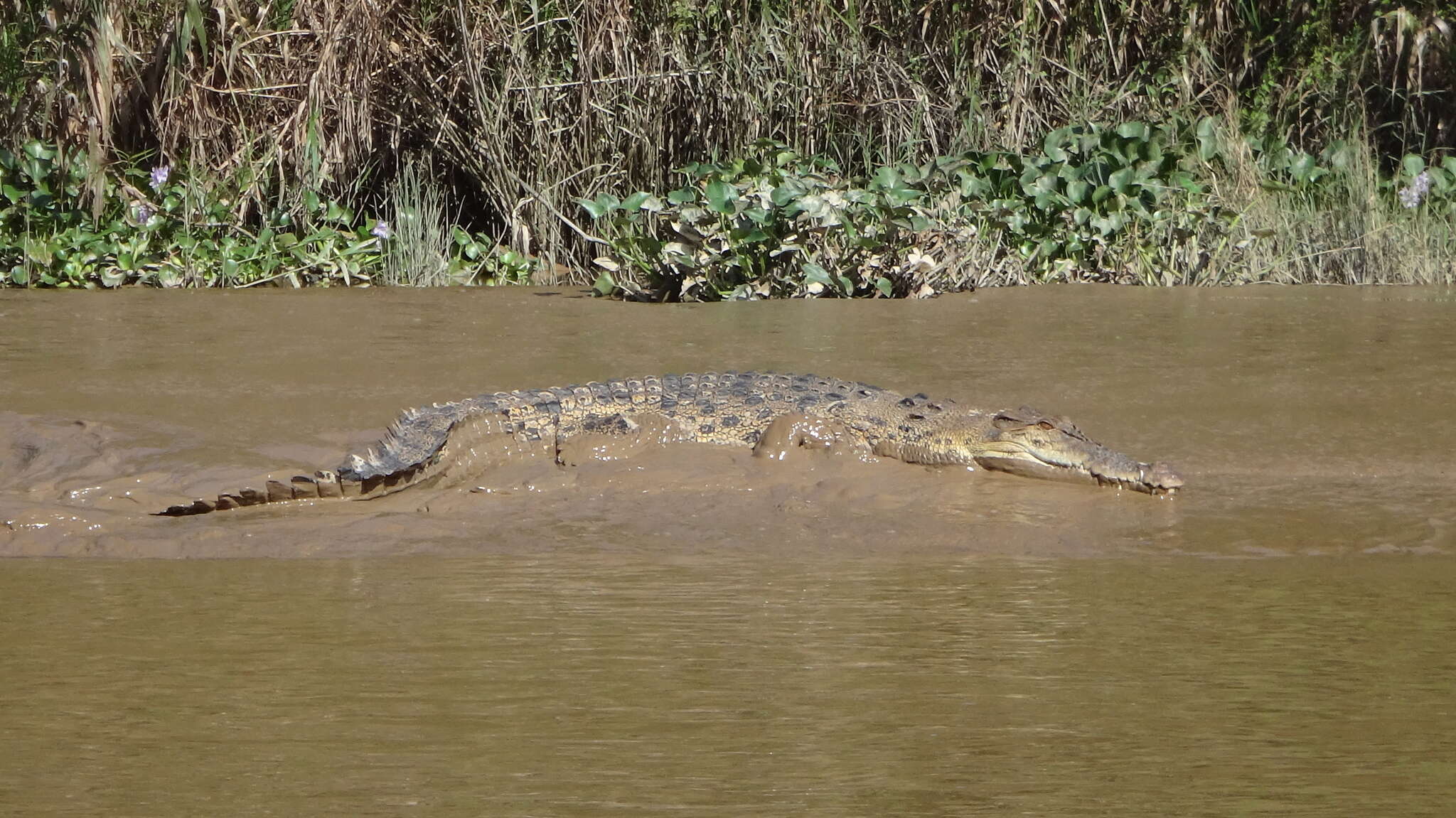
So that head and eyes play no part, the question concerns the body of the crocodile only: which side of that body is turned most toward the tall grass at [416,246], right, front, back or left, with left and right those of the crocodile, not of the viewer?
left

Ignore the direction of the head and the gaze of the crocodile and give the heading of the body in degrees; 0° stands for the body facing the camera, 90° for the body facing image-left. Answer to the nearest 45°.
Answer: approximately 270°
